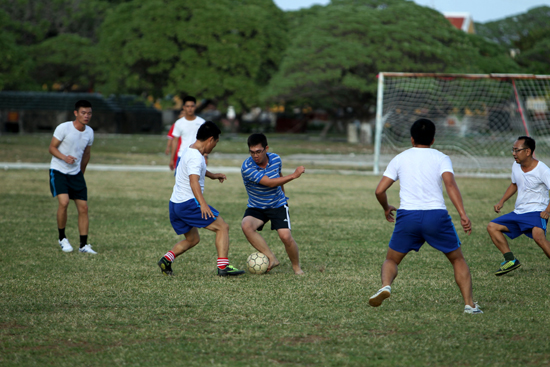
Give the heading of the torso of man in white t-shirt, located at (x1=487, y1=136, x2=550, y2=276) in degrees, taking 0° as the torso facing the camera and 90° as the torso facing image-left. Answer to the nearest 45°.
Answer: approximately 45°

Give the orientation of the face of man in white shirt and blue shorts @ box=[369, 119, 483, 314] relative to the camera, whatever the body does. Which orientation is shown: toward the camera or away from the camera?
away from the camera

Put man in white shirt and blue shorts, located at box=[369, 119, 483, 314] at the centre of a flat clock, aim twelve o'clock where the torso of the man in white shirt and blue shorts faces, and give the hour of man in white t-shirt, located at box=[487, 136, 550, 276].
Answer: The man in white t-shirt is roughly at 1 o'clock from the man in white shirt and blue shorts.

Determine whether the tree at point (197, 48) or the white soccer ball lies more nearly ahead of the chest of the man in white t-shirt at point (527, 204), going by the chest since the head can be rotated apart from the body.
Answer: the white soccer ball

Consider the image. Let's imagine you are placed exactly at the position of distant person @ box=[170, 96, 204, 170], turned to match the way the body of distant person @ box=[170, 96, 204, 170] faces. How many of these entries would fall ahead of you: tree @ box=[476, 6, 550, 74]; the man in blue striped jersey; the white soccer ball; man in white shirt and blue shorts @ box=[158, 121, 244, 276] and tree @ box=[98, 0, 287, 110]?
3

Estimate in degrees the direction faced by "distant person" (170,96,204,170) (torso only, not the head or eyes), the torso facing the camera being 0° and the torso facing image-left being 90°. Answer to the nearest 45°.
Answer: approximately 0°

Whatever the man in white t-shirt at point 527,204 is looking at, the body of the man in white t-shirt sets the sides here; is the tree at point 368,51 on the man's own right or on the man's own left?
on the man's own right

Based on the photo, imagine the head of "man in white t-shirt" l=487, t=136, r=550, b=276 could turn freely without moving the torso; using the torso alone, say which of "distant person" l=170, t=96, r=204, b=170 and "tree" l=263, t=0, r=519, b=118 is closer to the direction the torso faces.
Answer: the distant person

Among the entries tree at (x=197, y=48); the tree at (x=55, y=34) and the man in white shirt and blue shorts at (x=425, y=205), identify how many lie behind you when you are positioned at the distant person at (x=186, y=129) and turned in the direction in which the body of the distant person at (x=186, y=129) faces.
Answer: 2

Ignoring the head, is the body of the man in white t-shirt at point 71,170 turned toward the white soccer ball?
yes

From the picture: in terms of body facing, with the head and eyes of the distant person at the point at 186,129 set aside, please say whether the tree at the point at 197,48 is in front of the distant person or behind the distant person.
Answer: behind

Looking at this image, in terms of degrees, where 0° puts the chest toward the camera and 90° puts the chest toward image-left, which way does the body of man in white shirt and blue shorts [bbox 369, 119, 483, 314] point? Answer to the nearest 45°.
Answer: approximately 180°

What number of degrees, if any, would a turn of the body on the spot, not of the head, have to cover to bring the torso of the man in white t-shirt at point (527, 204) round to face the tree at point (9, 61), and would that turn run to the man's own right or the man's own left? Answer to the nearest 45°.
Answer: approximately 90° to the man's own right

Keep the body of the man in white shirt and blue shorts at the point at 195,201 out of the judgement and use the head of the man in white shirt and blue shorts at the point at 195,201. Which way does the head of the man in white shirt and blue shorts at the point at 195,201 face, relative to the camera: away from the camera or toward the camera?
away from the camera
